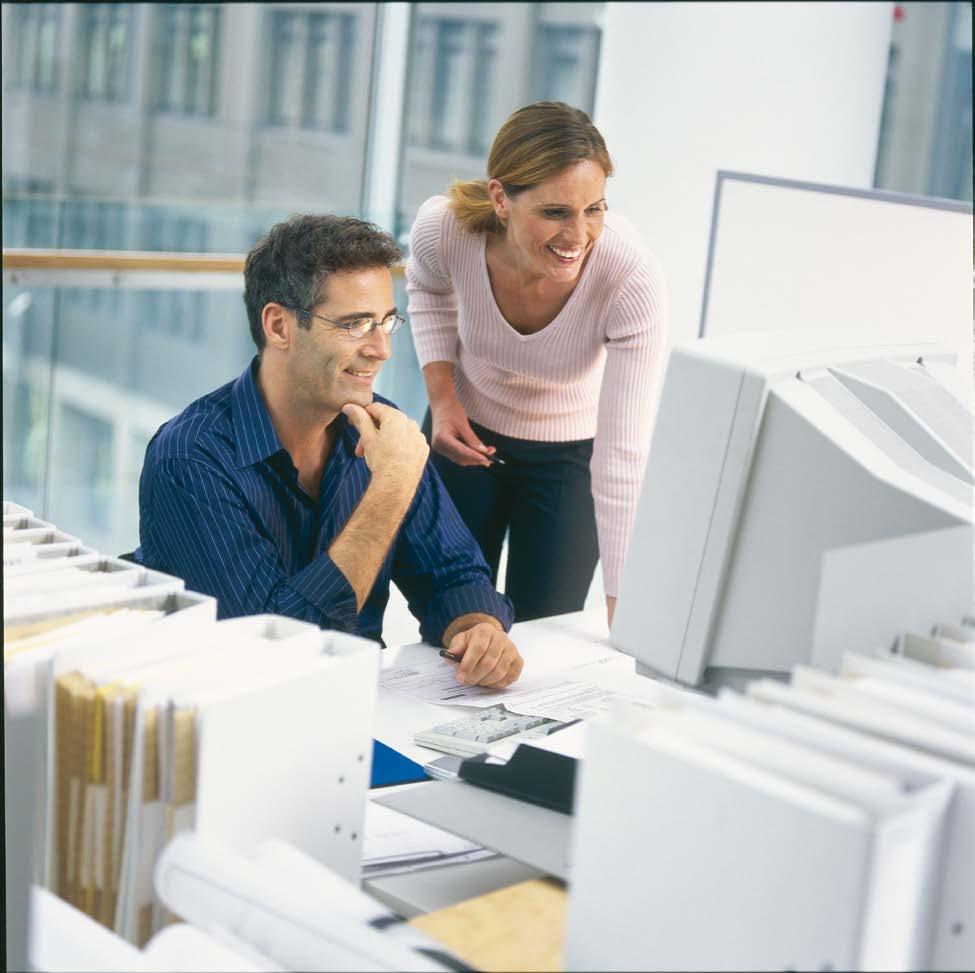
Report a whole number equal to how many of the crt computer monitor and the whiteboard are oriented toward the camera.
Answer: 1

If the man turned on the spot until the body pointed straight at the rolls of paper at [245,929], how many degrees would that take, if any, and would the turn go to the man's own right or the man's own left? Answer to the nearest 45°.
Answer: approximately 45° to the man's own right

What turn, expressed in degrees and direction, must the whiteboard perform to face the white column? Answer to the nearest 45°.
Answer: approximately 135° to its right

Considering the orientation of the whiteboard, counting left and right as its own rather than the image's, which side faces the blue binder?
front

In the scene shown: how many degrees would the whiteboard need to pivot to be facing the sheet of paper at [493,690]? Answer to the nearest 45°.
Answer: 0° — it already faces it

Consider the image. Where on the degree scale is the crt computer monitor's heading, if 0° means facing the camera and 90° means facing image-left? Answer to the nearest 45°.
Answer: approximately 135°

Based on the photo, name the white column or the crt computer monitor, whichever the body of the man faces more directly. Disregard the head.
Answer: the crt computer monitor

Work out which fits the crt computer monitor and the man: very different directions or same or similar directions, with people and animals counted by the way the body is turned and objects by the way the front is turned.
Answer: very different directions

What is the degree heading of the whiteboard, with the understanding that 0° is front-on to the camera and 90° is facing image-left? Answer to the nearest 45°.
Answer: approximately 0°

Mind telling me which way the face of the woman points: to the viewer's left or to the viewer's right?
to the viewer's right

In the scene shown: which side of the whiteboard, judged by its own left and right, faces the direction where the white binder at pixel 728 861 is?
front

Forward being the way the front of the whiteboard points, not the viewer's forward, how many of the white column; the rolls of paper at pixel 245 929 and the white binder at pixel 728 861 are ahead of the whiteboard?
2
